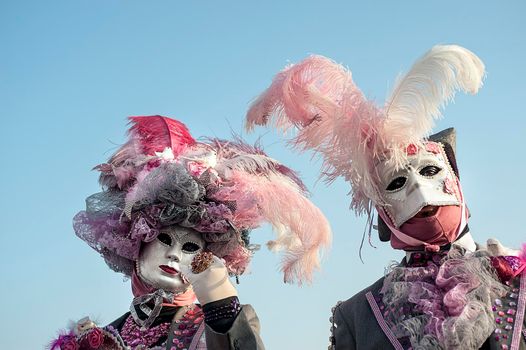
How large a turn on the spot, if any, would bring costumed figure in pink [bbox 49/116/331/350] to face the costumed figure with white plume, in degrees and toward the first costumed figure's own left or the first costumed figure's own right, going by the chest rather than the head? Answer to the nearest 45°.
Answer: approximately 45° to the first costumed figure's own left

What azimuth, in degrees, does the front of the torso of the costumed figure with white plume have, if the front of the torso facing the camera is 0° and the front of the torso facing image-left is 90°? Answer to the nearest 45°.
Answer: approximately 0°

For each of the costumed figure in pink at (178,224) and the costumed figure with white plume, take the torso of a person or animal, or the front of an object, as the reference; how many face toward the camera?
2

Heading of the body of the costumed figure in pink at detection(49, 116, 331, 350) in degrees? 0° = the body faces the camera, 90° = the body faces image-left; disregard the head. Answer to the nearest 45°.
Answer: approximately 0°

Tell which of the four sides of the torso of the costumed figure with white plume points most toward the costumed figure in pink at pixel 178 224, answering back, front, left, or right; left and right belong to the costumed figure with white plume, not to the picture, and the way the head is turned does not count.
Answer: right
